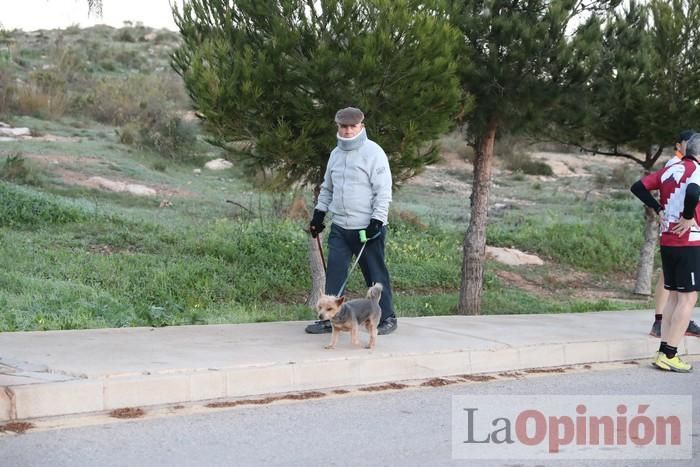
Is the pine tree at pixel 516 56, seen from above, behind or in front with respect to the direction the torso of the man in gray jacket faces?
behind

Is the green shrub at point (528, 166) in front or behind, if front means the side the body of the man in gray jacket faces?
behind

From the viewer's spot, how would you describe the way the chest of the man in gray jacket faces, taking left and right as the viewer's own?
facing the viewer and to the left of the viewer
